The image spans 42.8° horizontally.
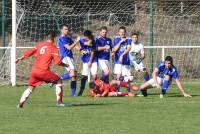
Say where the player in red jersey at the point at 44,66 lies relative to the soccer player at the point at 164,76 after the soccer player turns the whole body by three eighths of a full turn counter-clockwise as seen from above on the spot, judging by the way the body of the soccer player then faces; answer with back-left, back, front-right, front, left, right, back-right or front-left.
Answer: back

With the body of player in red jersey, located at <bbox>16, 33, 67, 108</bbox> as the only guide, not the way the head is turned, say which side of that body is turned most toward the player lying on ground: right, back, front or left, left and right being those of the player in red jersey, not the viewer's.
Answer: front

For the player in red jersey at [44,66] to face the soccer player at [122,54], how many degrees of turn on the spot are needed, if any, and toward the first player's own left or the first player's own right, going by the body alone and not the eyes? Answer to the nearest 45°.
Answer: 0° — they already face them

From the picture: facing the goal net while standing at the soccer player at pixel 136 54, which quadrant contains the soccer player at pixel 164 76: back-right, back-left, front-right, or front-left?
back-right

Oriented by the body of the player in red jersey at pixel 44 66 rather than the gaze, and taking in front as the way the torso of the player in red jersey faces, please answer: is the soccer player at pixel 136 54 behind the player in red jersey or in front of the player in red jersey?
in front

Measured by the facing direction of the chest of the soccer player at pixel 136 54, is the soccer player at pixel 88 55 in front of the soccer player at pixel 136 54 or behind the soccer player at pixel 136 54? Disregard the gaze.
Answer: in front
